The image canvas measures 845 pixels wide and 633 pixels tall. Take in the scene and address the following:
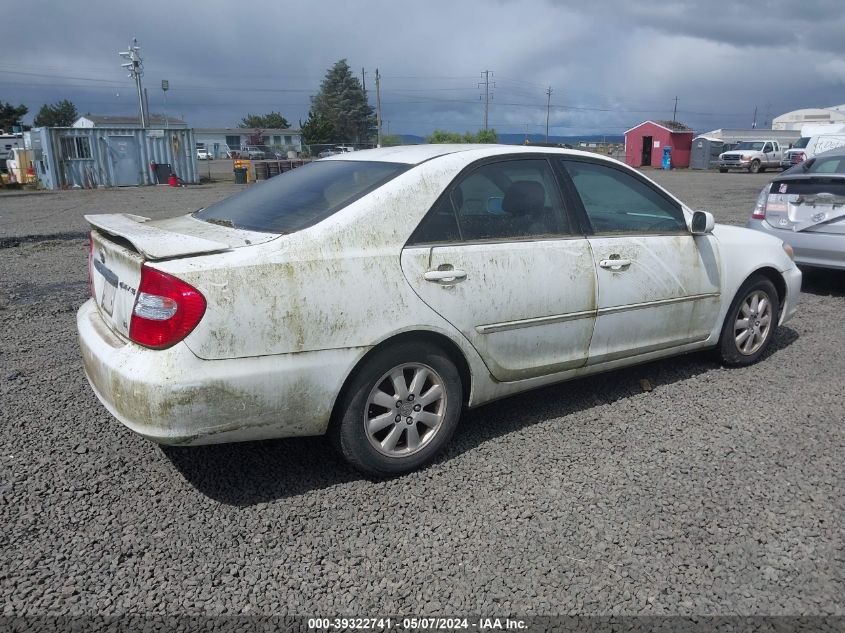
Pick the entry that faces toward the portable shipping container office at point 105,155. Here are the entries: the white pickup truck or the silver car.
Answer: the white pickup truck

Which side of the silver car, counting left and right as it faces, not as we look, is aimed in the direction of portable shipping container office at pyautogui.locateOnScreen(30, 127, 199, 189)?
left

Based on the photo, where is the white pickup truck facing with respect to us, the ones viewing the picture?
facing the viewer and to the left of the viewer

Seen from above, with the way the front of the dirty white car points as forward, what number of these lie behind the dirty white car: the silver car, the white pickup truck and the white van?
0

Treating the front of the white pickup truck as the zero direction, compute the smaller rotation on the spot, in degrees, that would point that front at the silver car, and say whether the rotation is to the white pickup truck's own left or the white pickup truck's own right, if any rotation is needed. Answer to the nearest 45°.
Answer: approximately 45° to the white pickup truck's own left

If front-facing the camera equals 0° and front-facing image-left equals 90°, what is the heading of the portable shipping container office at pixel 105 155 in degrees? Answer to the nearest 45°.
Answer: approximately 0°

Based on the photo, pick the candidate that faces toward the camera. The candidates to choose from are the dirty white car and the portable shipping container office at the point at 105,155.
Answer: the portable shipping container office

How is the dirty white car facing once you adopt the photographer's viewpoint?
facing away from the viewer and to the right of the viewer

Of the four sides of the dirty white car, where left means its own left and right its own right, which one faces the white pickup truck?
front

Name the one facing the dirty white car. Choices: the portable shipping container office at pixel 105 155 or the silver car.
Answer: the portable shipping container office

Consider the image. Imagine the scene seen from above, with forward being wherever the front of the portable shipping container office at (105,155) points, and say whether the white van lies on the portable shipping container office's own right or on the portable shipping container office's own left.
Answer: on the portable shipping container office's own left

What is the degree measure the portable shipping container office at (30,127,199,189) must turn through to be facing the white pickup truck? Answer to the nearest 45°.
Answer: approximately 90° to its left

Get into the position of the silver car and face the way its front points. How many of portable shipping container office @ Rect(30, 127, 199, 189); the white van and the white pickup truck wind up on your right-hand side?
0

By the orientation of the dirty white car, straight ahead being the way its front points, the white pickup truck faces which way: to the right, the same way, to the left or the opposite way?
the opposite way

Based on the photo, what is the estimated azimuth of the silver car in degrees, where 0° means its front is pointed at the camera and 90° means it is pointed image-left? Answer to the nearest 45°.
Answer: approximately 225°

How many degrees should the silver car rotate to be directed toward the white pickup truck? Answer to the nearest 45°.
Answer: approximately 45° to its left

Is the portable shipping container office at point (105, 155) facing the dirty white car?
yes

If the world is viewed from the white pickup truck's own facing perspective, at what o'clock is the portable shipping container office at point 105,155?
The portable shipping container office is roughly at 12 o'clock from the white pickup truck.

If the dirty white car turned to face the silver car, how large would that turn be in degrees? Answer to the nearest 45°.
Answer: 0° — it already faces it

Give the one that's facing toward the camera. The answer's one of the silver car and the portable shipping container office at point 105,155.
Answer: the portable shipping container office
